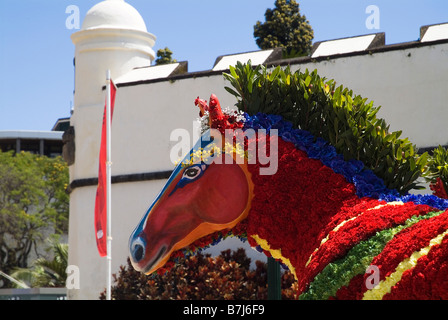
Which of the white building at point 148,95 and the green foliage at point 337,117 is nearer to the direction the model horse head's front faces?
the white building

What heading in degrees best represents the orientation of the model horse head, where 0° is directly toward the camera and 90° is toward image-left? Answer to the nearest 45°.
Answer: approximately 90°

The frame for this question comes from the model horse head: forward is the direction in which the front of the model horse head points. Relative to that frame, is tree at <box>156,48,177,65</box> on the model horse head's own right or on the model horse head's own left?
on the model horse head's own right

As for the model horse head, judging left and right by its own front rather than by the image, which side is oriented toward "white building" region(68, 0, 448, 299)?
right

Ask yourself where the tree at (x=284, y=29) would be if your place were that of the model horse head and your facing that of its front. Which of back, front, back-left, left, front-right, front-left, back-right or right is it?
right

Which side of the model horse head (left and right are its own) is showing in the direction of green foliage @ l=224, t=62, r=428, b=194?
back

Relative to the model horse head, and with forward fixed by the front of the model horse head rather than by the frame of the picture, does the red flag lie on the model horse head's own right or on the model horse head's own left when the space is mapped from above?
on the model horse head's own right

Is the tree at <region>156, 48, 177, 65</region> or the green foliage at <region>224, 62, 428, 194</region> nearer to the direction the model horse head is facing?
the tree
